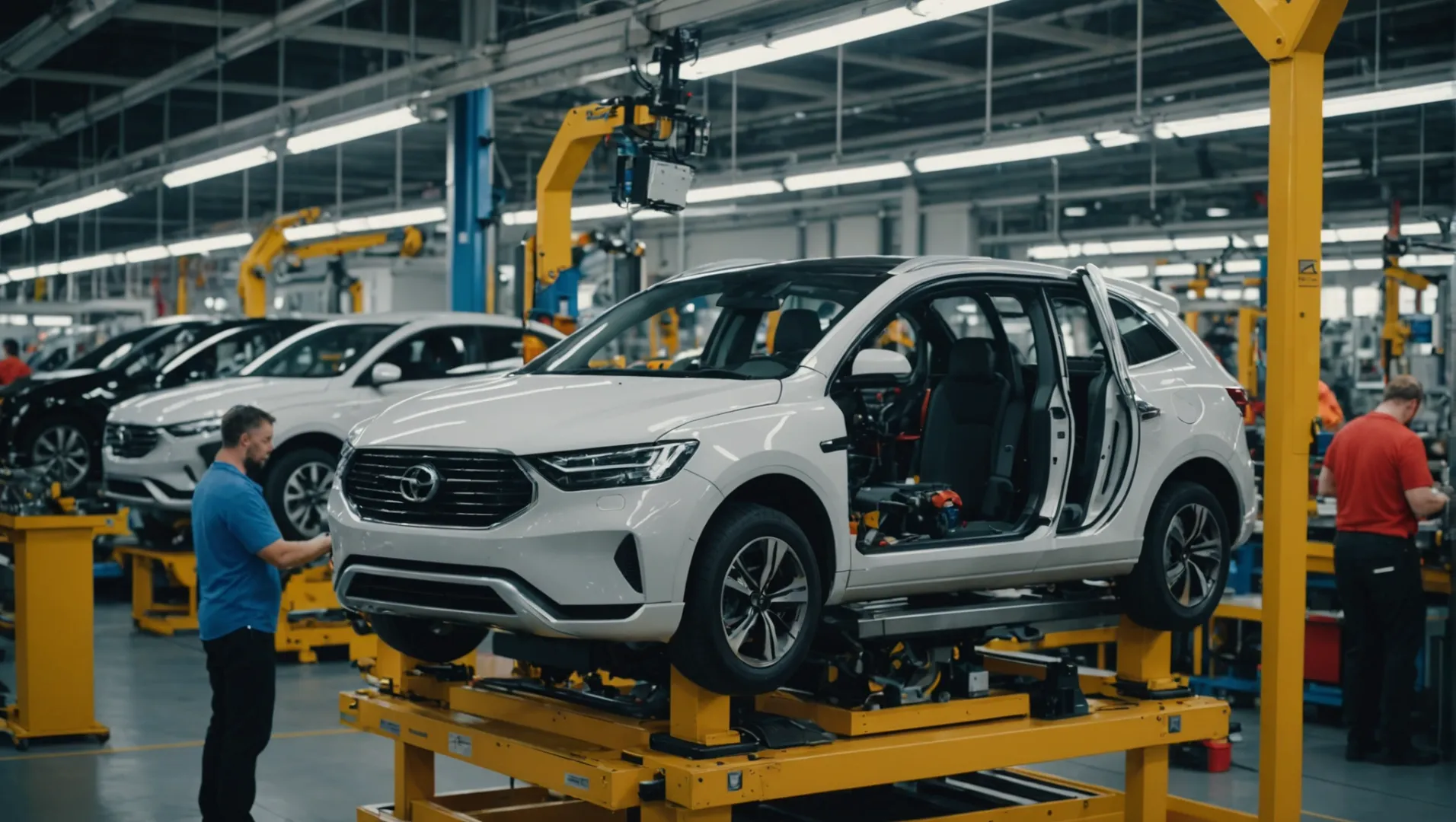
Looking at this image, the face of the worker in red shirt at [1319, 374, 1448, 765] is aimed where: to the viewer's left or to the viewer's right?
to the viewer's right

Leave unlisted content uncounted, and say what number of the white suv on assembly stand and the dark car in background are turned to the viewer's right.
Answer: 0

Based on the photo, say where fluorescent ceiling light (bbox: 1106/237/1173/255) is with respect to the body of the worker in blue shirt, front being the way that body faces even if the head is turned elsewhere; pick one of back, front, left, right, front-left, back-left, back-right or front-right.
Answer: front-left

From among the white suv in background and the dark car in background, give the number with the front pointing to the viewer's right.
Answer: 0

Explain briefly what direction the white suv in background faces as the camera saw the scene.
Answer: facing the viewer and to the left of the viewer

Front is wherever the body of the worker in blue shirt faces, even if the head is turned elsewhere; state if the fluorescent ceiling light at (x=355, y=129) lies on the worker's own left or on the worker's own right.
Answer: on the worker's own left

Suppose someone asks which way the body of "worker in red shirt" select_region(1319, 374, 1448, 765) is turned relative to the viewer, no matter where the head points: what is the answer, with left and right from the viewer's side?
facing away from the viewer and to the right of the viewer

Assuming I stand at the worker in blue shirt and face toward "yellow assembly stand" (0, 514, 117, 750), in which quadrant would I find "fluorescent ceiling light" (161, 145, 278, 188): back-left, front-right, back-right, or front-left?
front-right

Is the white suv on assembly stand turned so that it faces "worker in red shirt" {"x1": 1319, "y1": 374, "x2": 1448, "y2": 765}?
no

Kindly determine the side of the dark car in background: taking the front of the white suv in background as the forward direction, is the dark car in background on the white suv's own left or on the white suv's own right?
on the white suv's own right

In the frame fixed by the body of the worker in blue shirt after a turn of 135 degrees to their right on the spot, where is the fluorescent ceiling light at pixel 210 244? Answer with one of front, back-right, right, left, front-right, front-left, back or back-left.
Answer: back-right

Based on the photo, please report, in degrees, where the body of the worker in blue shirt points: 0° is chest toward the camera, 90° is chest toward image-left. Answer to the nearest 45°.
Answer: approximately 270°

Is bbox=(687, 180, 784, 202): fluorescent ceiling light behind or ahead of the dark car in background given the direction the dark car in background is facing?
behind

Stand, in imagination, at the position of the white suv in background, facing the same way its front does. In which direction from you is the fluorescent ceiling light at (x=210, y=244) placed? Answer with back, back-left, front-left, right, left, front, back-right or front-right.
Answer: back-right

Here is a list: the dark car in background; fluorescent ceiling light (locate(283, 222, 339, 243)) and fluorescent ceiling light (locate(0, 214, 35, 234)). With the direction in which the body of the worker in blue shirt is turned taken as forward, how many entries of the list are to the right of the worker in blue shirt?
0

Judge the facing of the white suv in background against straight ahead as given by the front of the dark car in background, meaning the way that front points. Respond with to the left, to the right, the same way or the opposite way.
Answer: the same way

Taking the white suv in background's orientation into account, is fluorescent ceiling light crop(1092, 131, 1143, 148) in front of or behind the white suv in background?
behind

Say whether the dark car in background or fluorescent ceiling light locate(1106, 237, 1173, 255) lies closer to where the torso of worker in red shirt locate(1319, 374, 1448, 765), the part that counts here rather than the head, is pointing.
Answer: the fluorescent ceiling light

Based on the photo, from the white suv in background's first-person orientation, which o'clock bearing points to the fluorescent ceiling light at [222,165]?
The fluorescent ceiling light is roughly at 4 o'clock from the white suv in background.

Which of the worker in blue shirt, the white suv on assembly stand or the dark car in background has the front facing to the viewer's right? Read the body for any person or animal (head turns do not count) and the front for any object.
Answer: the worker in blue shirt

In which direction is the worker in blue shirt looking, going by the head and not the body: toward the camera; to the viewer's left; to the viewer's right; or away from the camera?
to the viewer's right
